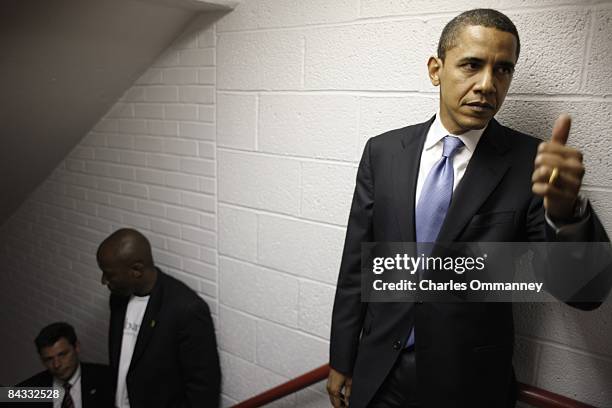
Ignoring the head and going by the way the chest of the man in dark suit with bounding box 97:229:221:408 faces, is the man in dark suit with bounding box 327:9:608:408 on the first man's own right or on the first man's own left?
on the first man's own left

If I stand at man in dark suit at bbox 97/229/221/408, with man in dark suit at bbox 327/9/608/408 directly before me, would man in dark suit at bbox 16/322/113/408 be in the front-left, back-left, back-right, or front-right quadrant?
back-right

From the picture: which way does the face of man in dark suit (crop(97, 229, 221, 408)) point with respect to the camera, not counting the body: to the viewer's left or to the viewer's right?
to the viewer's left

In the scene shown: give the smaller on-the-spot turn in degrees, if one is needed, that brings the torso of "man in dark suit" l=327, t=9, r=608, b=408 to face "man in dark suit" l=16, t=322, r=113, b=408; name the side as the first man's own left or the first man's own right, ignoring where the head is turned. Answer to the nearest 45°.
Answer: approximately 90° to the first man's own right

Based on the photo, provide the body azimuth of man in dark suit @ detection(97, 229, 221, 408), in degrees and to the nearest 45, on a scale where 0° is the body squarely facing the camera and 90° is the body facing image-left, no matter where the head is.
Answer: approximately 45°

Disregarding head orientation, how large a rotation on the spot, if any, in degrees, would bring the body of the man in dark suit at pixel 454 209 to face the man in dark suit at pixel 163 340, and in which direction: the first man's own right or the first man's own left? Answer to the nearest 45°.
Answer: approximately 90° to the first man's own right
